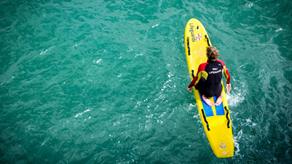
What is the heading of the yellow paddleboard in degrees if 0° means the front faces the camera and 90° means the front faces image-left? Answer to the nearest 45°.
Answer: approximately 180°
